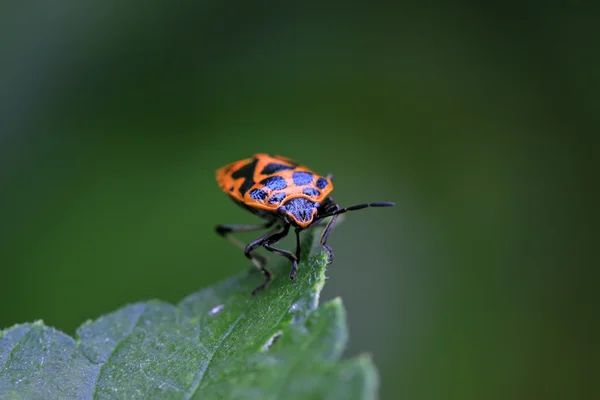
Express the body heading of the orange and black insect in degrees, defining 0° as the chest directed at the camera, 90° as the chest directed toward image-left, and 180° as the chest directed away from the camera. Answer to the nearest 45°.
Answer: approximately 315°
